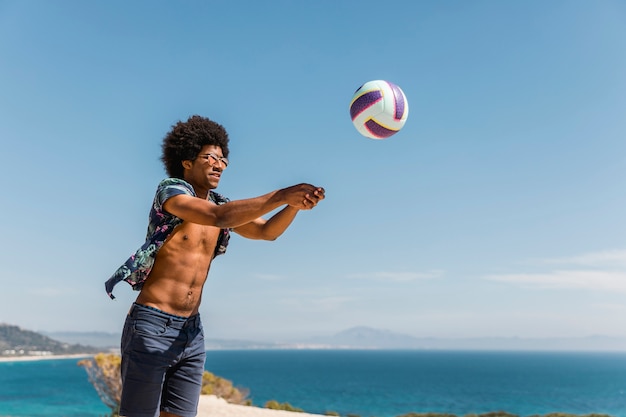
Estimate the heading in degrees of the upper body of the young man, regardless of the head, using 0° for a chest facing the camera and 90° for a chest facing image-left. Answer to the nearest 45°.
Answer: approximately 315°
